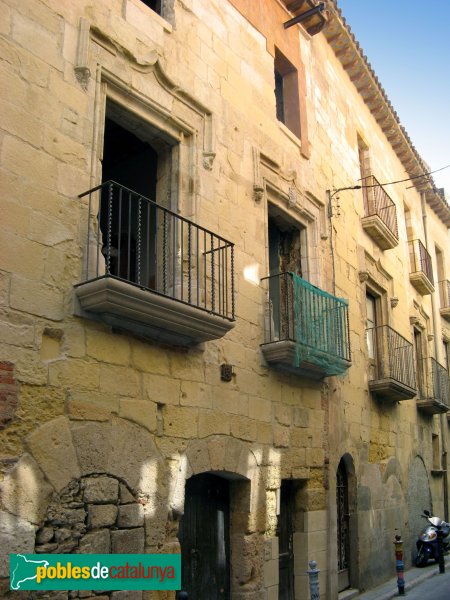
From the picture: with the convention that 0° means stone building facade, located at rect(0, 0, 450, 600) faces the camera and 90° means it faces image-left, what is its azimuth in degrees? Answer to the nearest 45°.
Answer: approximately 315°

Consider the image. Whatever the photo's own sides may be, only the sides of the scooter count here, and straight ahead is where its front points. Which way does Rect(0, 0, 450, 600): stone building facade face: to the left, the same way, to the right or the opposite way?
to the left

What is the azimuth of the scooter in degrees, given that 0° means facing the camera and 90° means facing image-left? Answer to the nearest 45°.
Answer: approximately 45°

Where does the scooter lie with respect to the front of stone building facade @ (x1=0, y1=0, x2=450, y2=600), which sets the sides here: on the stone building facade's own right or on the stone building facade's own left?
on the stone building facade's own left
